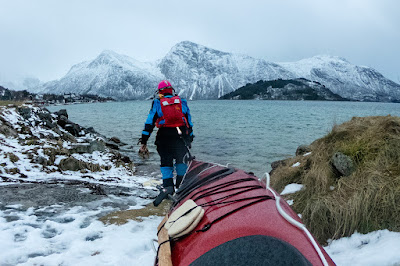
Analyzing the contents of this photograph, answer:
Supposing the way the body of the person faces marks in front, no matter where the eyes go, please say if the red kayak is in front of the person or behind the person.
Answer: behind

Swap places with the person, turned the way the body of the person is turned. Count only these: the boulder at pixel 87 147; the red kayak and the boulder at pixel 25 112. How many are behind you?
1

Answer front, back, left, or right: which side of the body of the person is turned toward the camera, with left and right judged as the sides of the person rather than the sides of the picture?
back

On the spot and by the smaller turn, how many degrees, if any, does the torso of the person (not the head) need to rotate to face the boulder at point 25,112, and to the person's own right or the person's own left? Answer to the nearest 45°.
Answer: approximately 45° to the person's own left

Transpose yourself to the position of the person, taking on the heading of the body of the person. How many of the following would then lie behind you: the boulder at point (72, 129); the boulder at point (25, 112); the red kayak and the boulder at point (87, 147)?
1

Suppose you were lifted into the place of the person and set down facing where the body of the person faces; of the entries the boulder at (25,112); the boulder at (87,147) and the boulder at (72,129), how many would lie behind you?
0

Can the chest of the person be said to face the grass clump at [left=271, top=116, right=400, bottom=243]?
no

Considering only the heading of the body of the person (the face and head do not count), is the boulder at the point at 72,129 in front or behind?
in front

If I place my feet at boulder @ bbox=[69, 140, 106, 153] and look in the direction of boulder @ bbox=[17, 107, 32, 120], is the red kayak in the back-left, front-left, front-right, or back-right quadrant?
back-left
